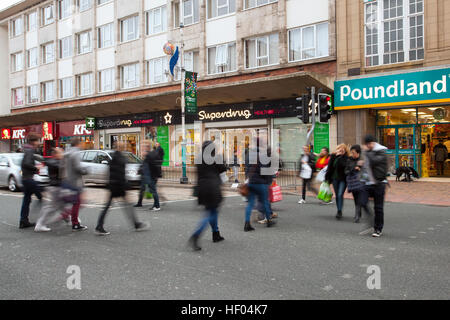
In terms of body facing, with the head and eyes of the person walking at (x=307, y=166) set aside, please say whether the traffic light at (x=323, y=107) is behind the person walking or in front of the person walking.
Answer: behind

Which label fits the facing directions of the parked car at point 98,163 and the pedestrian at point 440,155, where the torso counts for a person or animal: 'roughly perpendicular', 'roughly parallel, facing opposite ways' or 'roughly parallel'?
roughly perpendicular

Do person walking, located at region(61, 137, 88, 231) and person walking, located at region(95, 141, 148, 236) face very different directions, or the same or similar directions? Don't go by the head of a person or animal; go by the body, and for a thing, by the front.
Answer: same or similar directions

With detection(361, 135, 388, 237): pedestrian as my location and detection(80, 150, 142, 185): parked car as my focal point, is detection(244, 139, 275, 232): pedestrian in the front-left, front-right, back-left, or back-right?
front-left

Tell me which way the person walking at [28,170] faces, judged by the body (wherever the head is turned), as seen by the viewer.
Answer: to the viewer's right

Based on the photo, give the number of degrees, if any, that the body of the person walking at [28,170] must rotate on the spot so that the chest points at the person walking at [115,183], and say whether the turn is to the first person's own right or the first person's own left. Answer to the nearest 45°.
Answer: approximately 45° to the first person's own right

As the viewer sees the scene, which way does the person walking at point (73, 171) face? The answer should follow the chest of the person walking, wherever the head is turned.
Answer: to the viewer's right
